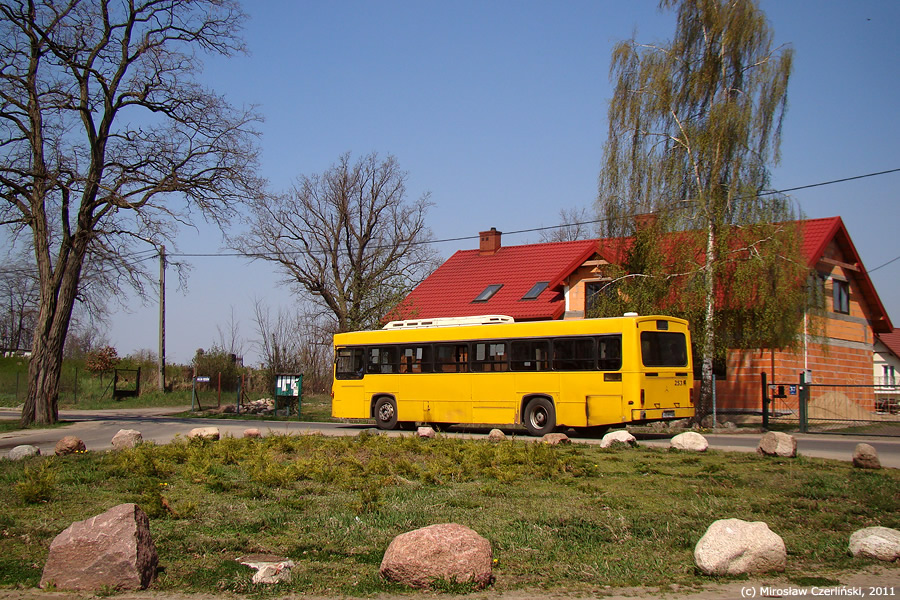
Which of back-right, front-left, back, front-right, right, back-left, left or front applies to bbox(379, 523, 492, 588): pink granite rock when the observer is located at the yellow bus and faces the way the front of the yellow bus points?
back-left

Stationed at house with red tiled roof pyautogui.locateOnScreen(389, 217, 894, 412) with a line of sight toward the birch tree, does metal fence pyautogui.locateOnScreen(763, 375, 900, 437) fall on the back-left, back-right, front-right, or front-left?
front-left

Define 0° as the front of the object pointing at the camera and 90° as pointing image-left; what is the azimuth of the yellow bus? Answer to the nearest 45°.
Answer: approximately 135°

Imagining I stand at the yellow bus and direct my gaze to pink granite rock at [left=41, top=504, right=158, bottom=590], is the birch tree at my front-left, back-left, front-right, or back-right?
back-left

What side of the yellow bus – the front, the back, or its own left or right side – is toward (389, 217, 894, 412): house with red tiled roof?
right

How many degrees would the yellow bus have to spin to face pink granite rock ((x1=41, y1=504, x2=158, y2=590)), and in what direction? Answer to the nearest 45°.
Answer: approximately 135° to its left
